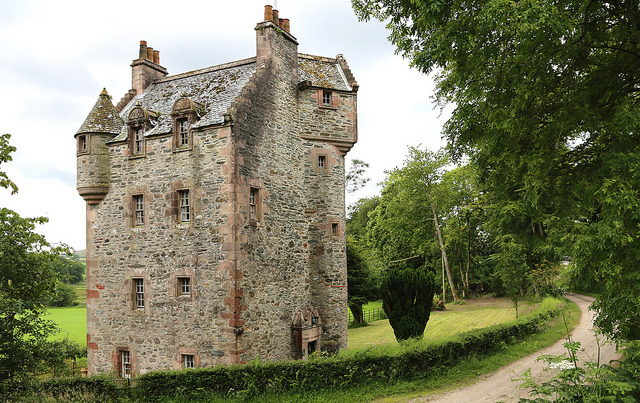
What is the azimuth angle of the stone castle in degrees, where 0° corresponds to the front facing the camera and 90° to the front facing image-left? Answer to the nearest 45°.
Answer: approximately 315°

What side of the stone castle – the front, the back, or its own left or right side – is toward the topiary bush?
front

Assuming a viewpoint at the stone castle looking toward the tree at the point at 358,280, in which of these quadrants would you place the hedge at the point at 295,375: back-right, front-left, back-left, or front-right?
back-right

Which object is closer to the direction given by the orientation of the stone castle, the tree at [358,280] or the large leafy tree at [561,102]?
the large leafy tree

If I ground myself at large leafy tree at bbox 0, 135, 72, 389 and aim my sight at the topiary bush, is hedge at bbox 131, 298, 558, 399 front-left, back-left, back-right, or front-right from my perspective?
front-right

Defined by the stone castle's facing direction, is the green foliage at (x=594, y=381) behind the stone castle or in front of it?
in front

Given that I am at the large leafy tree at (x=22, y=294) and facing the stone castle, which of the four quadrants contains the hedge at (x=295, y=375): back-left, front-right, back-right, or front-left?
front-right

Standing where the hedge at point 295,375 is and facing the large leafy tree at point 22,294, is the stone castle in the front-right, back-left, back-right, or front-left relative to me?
front-right

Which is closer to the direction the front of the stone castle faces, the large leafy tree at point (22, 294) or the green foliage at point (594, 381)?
the green foliage
